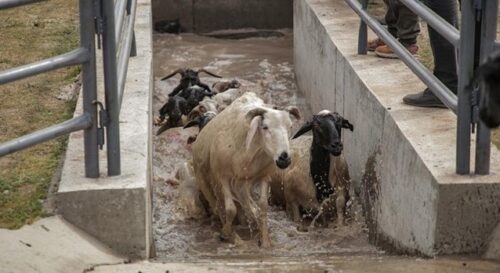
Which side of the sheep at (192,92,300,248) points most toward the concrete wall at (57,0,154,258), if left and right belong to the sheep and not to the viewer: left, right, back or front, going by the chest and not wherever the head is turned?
right

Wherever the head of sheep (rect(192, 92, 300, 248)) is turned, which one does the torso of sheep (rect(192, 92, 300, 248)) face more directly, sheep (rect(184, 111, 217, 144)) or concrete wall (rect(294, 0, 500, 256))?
the concrete wall

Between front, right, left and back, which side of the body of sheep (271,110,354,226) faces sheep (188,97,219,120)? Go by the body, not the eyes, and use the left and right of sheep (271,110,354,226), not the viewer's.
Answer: back

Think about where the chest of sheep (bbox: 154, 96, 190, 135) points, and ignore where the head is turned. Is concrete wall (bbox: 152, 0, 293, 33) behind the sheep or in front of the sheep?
behind

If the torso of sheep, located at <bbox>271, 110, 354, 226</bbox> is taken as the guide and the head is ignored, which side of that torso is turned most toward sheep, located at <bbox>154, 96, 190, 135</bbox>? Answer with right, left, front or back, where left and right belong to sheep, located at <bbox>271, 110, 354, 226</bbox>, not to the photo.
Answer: back

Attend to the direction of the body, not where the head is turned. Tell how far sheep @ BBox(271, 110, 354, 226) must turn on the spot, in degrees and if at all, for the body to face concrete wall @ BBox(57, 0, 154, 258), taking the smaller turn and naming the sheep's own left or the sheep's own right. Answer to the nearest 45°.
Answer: approximately 90° to the sheep's own right

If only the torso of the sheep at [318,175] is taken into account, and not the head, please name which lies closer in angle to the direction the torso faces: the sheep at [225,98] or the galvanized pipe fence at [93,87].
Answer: the galvanized pipe fence

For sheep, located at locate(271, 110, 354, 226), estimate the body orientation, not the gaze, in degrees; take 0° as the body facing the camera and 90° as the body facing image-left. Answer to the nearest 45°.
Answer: approximately 315°

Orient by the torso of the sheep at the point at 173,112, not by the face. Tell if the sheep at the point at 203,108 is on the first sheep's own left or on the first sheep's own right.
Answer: on the first sheep's own left

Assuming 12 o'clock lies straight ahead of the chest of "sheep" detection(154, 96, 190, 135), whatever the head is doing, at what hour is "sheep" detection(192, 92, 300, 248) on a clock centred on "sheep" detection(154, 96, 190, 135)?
"sheep" detection(192, 92, 300, 248) is roughly at 10 o'clock from "sheep" detection(154, 96, 190, 135).

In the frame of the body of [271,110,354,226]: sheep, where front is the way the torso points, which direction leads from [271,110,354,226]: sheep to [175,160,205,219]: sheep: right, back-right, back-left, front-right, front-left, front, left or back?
back-right

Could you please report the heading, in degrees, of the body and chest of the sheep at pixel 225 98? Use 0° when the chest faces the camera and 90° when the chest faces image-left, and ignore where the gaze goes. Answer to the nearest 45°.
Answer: approximately 45°
